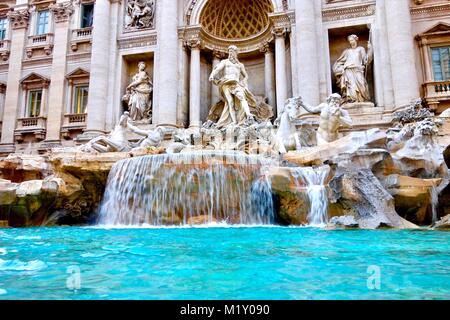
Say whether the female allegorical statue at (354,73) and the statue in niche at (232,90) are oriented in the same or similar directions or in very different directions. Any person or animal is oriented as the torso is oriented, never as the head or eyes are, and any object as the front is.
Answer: same or similar directions

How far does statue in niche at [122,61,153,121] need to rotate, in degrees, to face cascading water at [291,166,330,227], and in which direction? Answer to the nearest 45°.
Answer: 0° — it already faces it

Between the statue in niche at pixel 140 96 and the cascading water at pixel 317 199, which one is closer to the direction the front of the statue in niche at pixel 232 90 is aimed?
the cascading water

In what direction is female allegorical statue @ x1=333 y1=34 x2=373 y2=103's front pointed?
toward the camera

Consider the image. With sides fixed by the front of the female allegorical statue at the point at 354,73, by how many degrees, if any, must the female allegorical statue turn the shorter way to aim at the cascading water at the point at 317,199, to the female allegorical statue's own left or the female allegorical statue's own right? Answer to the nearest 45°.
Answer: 0° — it already faces it

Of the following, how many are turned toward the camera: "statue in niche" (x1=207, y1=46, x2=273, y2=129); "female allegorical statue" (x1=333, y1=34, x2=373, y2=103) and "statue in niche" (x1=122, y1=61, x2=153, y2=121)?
3

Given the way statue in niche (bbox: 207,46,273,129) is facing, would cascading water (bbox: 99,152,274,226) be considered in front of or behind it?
in front

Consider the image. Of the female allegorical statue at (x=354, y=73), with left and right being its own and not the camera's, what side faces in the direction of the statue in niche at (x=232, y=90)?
right

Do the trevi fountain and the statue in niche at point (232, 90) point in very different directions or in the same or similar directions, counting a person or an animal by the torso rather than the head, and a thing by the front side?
same or similar directions

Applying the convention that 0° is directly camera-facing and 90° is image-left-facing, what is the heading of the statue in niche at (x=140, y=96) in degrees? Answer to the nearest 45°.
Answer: approximately 0°

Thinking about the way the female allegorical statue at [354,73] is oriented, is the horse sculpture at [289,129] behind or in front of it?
in front

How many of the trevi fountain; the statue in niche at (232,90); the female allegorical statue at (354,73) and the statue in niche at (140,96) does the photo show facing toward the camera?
4

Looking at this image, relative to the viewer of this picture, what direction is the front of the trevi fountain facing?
facing the viewer

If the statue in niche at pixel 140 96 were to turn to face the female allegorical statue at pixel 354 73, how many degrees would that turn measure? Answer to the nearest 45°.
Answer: approximately 45° to its left

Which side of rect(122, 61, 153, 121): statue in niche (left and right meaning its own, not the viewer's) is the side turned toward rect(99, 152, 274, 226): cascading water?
front

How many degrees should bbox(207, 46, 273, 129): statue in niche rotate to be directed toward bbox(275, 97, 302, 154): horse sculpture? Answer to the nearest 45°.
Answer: approximately 45° to its left
